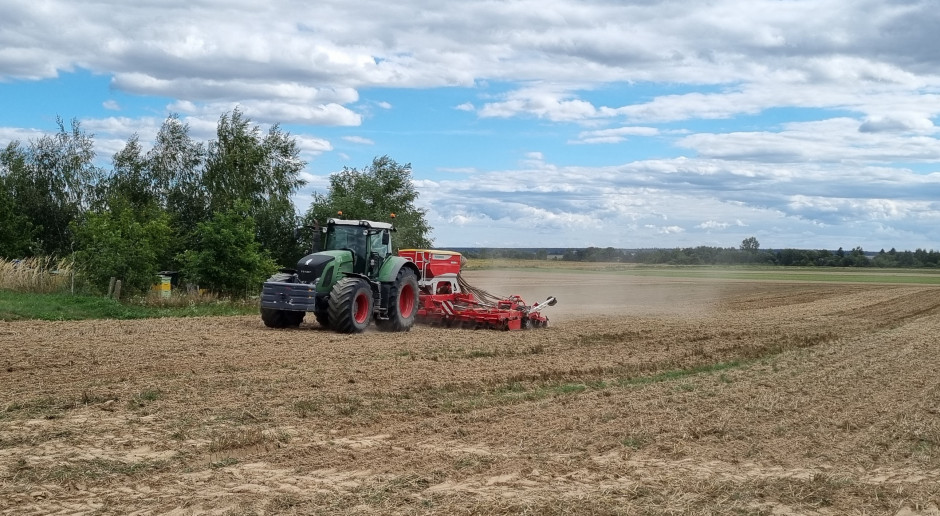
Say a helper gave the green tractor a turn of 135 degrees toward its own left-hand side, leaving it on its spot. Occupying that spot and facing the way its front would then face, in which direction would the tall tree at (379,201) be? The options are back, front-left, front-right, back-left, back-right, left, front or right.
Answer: left

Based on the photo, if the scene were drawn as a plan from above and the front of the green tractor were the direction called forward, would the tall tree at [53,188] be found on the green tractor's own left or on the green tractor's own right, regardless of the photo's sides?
on the green tractor's own right

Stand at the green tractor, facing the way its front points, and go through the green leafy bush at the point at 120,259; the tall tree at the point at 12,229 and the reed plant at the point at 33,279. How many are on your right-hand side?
3

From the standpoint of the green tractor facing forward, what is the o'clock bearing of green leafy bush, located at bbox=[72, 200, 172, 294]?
The green leafy bush is roughly at 3 o'clock from the green tractor.

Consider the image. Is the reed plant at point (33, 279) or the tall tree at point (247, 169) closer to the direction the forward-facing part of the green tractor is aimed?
the reed plant

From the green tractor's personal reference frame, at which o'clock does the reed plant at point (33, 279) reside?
The reed plant is roughly at 3 o'clock from the green tractor.

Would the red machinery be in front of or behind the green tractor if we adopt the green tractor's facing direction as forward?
behind

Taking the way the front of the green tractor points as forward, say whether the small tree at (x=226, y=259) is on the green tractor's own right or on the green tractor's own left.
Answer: on the green tractor's own right

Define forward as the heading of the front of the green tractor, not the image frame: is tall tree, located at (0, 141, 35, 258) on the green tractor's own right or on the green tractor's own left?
on the green tractor's own right

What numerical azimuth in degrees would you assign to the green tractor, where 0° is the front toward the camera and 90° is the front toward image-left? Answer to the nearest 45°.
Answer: approximately 45°

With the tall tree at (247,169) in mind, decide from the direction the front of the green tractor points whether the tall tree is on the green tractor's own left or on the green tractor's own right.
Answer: on the green tractor's own right
